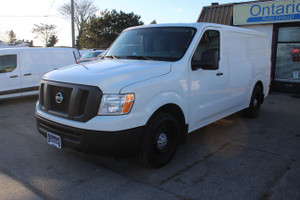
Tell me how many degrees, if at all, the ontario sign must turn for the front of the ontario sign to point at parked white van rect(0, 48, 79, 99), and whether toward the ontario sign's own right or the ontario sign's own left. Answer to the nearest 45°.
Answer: approximately 45° to the ontario sign's own right

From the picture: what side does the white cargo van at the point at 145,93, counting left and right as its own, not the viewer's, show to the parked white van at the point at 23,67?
right

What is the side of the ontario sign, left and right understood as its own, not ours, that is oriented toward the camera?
front

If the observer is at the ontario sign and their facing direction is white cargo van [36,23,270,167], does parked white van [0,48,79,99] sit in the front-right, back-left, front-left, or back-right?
front-right

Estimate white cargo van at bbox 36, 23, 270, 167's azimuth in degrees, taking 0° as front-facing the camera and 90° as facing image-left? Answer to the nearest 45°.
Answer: approximately 45°

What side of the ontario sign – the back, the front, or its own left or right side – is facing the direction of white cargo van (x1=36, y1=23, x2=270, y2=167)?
front

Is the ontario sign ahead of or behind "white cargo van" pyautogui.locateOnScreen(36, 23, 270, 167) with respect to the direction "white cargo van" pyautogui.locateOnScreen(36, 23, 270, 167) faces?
behind

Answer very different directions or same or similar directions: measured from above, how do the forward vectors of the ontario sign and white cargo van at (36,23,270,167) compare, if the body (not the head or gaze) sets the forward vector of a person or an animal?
same or similar directions

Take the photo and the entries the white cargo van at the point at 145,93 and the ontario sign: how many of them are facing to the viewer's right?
0

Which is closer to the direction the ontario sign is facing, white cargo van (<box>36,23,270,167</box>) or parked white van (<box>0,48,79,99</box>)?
the white cargo van

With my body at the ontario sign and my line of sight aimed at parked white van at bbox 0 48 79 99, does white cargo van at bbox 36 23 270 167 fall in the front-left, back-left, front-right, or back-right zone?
front-left
